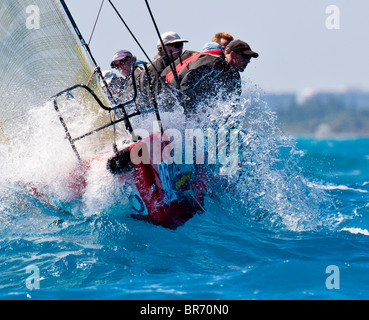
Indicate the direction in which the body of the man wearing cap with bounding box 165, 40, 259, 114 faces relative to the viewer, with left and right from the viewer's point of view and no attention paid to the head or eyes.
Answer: facing to the right of the viewer

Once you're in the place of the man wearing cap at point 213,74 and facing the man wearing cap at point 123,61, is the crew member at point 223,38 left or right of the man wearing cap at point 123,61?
right

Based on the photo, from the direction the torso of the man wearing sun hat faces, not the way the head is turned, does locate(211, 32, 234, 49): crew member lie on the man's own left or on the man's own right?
on the man's own left

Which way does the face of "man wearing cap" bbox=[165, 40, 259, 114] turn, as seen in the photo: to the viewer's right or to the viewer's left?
to the viewer's right

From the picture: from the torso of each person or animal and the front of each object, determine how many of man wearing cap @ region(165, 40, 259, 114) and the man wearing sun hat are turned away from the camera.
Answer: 0

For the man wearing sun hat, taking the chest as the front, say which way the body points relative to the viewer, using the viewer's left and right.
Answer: facing the viewer and to the right of the viewer

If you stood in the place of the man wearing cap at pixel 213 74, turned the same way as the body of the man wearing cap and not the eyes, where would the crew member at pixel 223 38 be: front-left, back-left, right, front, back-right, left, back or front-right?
left
